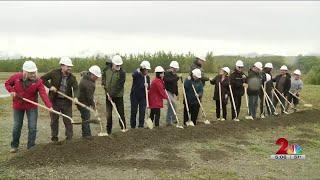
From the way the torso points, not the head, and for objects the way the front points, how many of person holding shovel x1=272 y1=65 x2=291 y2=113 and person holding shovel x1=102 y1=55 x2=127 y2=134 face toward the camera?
2

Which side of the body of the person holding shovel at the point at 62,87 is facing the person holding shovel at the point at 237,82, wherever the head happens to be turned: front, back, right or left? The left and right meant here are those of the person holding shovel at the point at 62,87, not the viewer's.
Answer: left

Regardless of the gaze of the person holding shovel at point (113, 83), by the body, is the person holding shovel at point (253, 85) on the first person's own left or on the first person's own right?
on the first person's own left

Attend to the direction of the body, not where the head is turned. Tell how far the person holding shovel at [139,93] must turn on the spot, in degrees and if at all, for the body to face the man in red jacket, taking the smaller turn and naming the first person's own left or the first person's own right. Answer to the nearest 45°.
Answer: approximately 90° to the first person's own right

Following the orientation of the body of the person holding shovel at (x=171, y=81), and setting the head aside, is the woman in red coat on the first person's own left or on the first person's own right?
on the first person's own right

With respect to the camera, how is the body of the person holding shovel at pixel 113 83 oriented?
toward the camera

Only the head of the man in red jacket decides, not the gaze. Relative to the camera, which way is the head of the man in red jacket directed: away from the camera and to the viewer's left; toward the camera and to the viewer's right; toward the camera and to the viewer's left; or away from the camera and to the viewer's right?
toward the camera and to the viewer's right

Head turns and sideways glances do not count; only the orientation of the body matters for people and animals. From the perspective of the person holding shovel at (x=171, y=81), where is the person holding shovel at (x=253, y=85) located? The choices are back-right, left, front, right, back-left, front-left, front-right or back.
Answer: left

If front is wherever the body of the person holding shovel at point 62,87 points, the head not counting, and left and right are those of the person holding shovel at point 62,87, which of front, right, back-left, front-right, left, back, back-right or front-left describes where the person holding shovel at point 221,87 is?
left

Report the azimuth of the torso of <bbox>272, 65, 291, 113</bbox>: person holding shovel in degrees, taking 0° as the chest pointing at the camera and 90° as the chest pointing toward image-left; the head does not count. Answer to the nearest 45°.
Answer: approximately 0°

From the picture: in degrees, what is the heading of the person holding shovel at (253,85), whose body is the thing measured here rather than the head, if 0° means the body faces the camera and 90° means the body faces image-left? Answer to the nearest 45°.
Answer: approximately 315°

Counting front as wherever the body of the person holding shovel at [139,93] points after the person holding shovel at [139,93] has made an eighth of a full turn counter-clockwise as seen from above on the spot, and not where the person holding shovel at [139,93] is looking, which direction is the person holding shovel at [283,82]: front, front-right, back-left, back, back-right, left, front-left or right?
front-left

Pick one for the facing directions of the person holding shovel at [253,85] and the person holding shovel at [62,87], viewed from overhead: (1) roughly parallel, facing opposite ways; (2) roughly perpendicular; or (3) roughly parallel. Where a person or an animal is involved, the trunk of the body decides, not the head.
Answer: roughly parallel

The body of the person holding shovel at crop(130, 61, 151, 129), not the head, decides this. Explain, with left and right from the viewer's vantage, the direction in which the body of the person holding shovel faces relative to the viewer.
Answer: facing the viewer and to the right of the viewer

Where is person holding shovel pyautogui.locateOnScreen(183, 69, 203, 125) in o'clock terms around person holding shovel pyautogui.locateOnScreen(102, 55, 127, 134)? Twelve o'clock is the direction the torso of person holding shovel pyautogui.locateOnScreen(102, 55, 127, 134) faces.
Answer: person holding shovel pyautogui.locateOnScreen(183, 69, 203, 125) is roughly at 8 o'clock from person holding shovel pyautogui.locateOnScreen(102, 55, 127, 134).

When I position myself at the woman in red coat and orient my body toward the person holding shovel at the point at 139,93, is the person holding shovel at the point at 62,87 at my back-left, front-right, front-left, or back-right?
front-left

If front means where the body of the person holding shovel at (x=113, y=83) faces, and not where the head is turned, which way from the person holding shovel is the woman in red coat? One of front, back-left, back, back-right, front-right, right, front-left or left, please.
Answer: back-left

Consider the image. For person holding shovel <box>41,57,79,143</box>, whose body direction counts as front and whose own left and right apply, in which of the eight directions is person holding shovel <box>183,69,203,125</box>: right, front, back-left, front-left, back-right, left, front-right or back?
left
